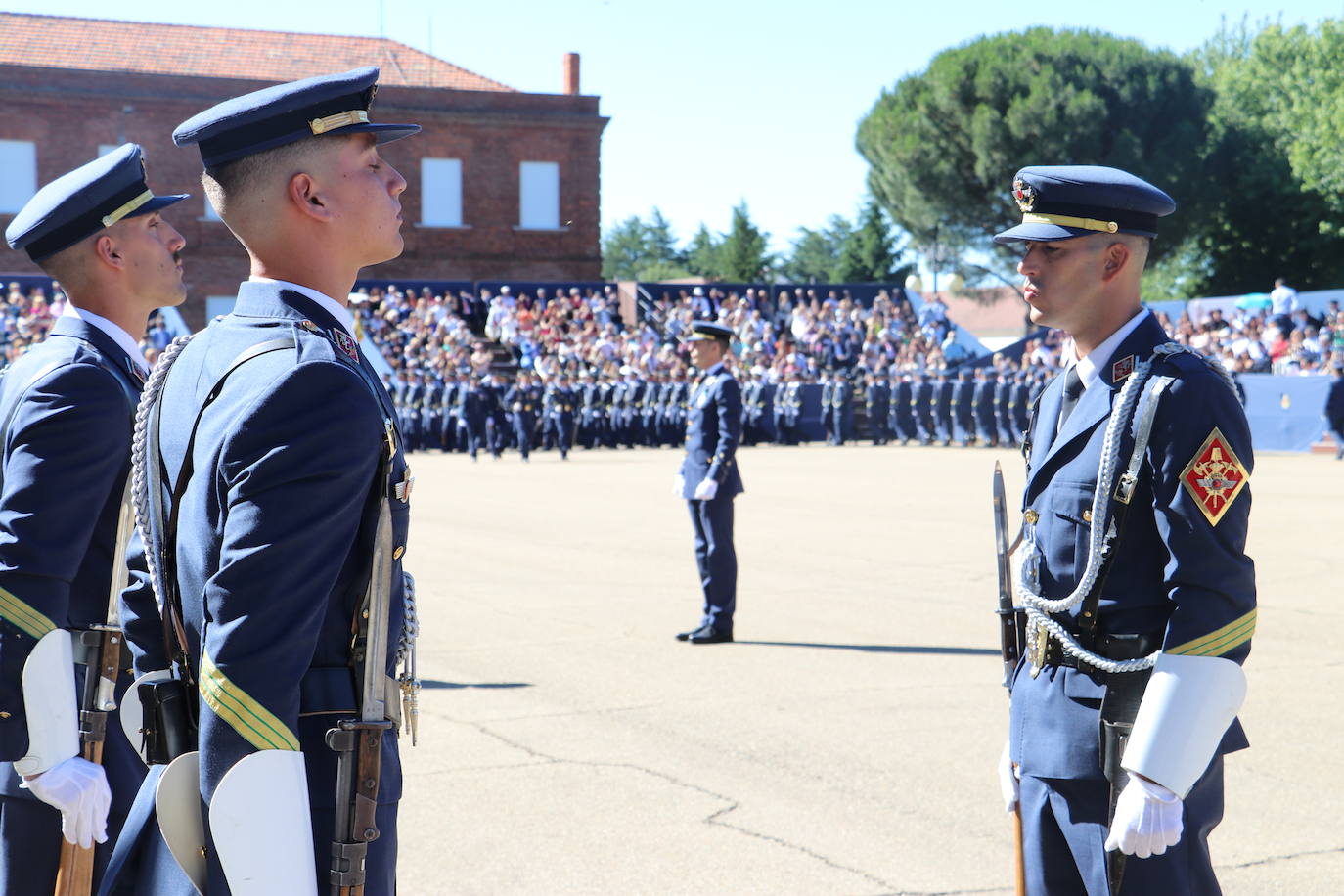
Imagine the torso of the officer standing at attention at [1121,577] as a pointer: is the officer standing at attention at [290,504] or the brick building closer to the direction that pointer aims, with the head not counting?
the officer standing at attention

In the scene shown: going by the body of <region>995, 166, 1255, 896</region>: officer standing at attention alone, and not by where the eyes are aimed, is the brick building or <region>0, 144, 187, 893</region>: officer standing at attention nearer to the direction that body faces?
the officer standing at attention

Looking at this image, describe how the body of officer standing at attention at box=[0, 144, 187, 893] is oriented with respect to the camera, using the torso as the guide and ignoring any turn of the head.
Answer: to the viewer's right

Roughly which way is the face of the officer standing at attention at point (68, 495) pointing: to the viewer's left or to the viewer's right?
to the viewer's right

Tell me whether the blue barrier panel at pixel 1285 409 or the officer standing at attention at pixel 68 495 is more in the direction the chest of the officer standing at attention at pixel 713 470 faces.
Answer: the officer standing at attention

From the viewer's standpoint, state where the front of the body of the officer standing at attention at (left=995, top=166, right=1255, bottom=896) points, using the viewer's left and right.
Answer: facing the viewer and to the left of the viewer

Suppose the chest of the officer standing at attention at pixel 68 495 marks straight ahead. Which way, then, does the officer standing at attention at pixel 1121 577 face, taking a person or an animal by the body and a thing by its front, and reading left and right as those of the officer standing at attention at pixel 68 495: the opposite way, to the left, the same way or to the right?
the opposite way

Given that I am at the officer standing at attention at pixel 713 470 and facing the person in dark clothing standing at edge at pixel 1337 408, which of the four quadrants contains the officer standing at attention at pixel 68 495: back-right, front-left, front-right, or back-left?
back-right

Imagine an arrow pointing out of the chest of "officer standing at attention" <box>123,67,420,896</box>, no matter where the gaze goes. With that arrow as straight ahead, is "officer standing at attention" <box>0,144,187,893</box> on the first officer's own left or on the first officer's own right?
on the first officer's own left

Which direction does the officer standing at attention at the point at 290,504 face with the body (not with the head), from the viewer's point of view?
to the viewer's right

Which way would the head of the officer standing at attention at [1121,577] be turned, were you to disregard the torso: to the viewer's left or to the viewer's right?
to the viewer's left

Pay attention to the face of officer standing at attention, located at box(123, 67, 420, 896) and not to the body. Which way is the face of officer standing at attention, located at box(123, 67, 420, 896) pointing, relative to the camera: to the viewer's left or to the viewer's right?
to the viewer's right
